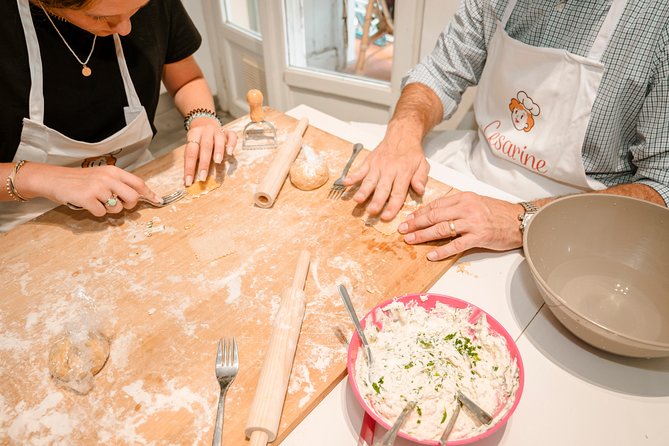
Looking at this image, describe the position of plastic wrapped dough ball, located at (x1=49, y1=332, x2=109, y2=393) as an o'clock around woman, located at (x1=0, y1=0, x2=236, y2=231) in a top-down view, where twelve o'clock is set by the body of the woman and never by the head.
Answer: The plastic wrapped dough ball is roughly at 2 o'clock from the woman.

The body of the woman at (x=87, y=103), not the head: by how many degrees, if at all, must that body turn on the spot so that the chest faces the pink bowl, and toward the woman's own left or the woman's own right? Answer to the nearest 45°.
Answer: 0° — they already face it

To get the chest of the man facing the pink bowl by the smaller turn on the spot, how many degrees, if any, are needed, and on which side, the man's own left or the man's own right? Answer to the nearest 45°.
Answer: approximately 45° to the man's own left

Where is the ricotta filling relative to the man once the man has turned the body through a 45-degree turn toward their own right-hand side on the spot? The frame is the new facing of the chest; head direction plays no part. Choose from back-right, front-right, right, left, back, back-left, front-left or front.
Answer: left

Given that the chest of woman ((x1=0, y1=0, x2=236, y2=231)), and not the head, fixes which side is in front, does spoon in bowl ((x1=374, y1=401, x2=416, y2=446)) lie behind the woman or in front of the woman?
in front

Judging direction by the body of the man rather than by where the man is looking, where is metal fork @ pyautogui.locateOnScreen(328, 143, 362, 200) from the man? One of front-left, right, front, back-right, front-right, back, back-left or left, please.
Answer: front

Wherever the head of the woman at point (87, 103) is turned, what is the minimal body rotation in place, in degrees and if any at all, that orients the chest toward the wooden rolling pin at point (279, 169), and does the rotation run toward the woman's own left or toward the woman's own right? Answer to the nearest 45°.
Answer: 0° — they already face it

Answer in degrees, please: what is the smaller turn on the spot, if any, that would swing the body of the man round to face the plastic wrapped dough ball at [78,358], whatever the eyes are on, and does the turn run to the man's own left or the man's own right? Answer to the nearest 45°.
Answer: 0° — they already face it

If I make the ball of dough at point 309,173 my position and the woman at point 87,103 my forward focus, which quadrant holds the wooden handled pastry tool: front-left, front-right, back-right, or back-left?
front-right

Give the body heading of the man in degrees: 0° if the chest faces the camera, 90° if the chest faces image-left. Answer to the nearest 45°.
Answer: approximately 45°

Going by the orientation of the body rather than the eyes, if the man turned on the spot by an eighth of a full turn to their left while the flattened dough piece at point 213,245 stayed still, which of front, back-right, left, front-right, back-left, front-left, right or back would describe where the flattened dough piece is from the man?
front-right

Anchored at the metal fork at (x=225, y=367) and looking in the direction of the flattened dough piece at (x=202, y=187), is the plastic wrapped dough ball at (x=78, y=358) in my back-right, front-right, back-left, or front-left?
front-left

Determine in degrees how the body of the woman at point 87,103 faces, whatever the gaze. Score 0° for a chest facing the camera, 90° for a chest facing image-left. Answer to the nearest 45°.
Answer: approximately 315°

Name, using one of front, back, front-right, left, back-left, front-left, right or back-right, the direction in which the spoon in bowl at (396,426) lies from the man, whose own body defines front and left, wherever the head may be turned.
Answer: front-left

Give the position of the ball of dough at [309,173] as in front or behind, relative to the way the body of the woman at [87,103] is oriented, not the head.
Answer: in front

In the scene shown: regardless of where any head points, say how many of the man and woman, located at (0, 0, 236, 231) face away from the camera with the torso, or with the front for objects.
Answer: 0

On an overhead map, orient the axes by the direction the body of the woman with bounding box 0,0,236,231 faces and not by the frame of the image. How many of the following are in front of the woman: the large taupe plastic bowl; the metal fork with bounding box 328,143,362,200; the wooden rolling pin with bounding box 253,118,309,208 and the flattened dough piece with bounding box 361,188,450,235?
4

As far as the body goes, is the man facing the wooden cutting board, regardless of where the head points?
yes
